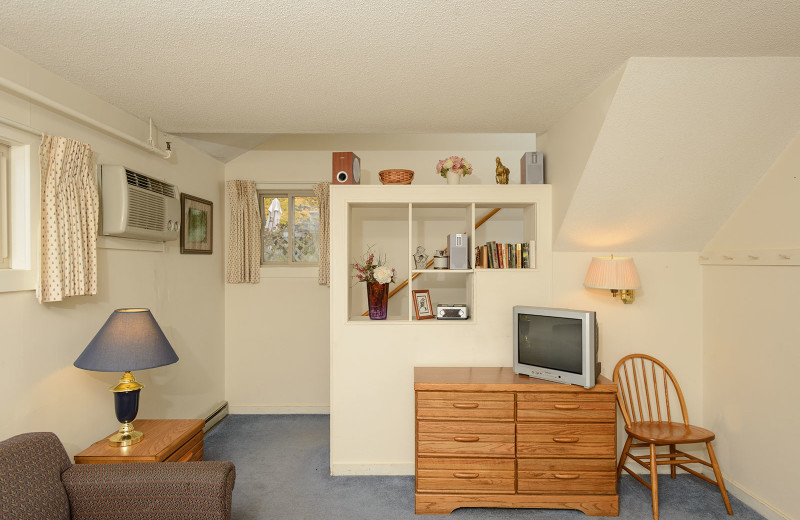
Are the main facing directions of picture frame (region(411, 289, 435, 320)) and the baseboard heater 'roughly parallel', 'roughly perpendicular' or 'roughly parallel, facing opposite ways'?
roughly perpendicular

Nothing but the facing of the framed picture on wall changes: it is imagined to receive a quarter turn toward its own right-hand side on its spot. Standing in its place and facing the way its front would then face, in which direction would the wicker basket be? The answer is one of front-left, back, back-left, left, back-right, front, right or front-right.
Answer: left

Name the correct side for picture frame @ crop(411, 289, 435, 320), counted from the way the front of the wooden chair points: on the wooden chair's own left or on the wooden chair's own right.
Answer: on the wooden chair's own right

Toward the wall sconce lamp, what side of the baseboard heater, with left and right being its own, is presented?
front

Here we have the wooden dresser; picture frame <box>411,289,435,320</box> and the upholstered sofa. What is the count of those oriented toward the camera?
2

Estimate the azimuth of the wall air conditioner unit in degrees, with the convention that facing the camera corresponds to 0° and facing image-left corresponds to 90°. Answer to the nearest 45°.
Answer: approximately 315°

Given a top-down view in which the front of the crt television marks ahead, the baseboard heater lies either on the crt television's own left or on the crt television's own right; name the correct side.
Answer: on the crt television's own right

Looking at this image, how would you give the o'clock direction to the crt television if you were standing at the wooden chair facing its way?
The crt television is roughly at 3 o'clock from the wooden chair.

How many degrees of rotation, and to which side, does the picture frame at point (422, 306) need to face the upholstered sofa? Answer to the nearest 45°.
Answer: approximately 45° to its right

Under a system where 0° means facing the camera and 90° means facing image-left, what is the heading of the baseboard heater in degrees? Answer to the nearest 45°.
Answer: approximately 315°

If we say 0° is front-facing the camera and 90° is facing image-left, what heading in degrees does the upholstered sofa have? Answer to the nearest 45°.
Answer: approximately 270°

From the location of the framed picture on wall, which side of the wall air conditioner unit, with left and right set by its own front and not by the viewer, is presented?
left

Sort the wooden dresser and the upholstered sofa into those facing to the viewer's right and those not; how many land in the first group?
1
